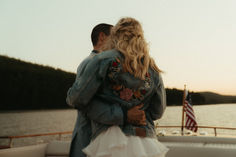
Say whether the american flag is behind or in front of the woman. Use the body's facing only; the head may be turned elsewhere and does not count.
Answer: in front

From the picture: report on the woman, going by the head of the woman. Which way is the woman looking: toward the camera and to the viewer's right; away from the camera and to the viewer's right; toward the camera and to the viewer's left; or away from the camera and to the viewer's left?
away from the camera and to the viewer's left

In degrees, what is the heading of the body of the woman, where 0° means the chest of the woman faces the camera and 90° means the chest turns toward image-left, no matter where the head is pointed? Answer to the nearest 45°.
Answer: approximately 180°
